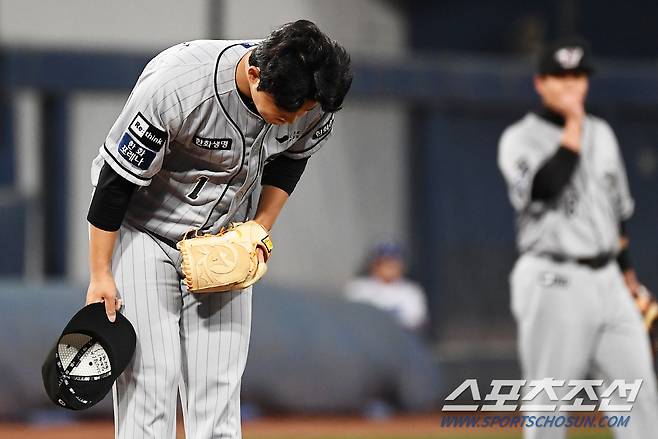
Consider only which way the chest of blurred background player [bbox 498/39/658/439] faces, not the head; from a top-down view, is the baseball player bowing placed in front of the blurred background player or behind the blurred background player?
in front

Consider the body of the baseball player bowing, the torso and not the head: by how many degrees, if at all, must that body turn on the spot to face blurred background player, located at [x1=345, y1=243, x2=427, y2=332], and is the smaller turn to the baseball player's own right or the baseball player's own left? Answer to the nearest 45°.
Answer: approximately 135° to the baseball player's own left

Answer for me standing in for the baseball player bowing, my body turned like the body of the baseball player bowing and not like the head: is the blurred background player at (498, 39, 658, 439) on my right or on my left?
on my left

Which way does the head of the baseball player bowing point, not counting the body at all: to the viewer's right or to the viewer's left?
to the viewer's right

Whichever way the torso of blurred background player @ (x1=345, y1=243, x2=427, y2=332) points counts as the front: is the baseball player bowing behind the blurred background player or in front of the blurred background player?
in front

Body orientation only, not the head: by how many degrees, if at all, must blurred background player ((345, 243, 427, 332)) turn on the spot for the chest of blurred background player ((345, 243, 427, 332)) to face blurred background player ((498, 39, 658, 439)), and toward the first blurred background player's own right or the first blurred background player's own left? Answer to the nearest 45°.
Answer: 0° — they already face them

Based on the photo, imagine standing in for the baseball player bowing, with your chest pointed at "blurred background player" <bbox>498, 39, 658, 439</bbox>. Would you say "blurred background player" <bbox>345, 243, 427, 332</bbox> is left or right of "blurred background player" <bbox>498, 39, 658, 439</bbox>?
left
